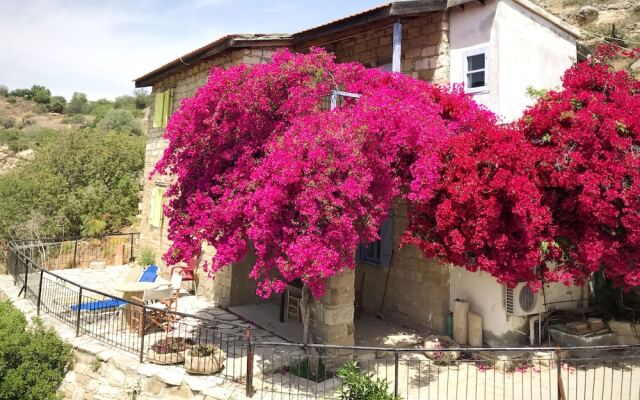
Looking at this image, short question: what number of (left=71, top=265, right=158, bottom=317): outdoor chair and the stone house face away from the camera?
0

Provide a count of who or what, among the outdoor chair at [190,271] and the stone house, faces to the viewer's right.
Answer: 0

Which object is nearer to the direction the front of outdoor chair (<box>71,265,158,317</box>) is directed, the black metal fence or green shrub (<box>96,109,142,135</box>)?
the black metal fence

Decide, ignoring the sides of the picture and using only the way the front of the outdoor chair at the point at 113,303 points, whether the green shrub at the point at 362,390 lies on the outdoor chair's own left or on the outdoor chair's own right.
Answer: on the outdoor chair's own left

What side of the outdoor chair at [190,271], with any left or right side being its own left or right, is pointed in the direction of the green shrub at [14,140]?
right

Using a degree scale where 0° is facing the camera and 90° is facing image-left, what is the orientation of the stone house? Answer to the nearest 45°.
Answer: approximately 45°

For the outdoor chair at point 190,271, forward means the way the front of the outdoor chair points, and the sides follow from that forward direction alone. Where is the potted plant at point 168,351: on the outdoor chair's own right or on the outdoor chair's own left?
on the outdoor chair's own left

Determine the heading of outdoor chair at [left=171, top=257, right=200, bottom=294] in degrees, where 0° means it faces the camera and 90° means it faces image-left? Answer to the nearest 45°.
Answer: approximately 90°

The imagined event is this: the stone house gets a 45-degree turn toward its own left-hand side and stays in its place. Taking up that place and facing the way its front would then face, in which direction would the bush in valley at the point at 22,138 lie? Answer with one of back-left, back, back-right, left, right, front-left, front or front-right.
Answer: back-right

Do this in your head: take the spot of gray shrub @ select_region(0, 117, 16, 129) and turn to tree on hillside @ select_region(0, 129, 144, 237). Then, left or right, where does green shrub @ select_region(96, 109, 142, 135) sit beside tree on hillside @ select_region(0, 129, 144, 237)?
left

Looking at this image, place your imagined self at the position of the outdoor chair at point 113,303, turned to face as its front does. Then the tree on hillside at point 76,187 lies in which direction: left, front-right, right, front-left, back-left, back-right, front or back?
back-right
